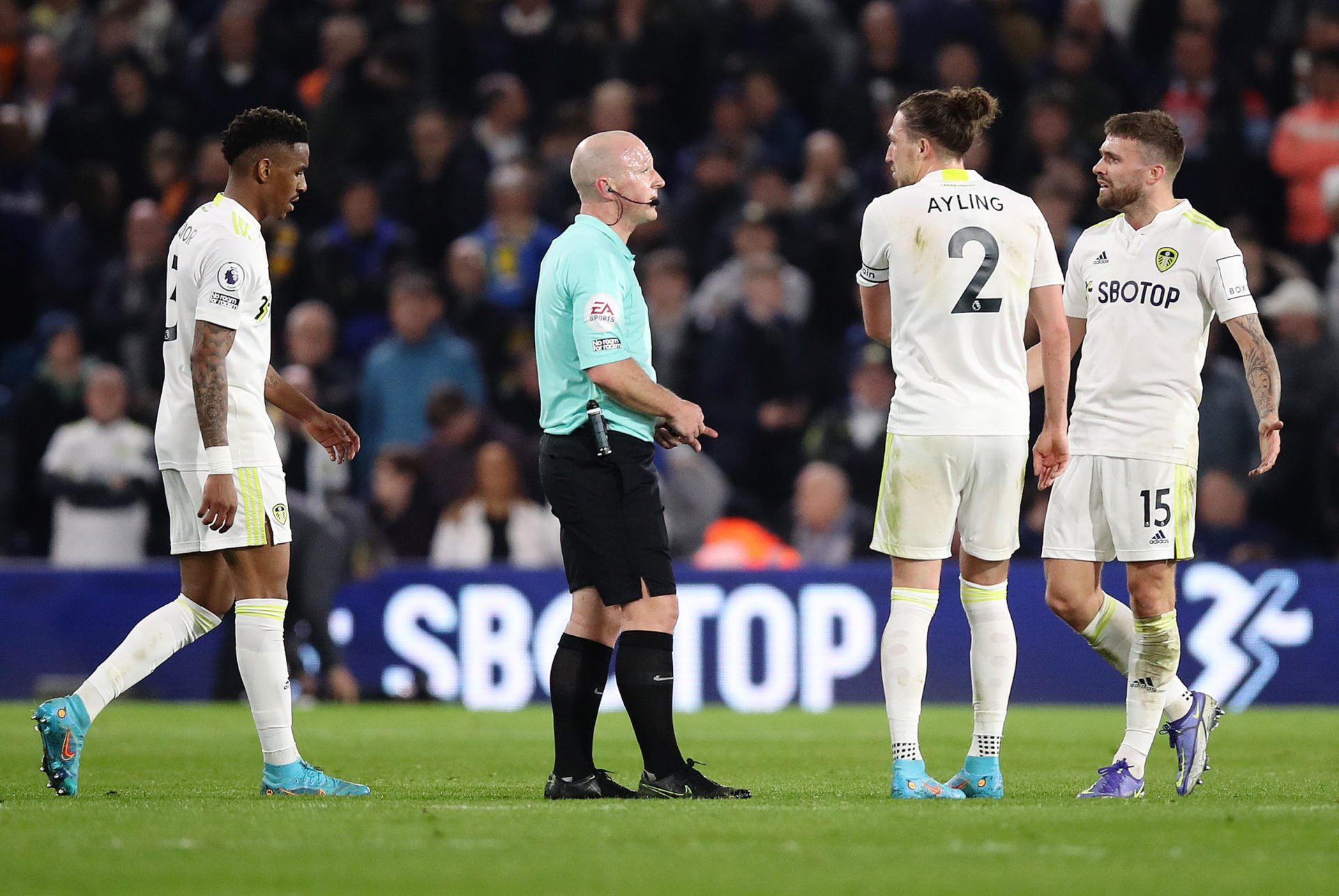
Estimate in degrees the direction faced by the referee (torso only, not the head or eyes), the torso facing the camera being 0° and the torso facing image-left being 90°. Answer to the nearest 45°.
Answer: approximately 270°

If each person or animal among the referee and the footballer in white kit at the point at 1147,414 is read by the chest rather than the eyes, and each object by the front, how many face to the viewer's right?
1

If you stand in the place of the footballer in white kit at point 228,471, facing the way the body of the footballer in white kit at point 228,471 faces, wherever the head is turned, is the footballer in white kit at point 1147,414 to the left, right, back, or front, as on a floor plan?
front

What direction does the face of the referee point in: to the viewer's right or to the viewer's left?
to the viewer's right

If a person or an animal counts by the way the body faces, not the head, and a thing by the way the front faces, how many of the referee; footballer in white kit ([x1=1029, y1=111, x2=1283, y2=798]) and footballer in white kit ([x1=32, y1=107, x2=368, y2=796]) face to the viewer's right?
2

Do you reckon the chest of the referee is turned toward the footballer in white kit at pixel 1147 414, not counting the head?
yes

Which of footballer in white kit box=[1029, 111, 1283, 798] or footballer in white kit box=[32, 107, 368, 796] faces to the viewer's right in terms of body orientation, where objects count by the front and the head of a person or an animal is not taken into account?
footballer in white kit box=[32, 107, 368, 796]

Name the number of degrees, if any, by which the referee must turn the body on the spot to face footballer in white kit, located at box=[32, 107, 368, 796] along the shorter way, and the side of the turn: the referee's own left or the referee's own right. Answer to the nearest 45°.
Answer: approximately 180°

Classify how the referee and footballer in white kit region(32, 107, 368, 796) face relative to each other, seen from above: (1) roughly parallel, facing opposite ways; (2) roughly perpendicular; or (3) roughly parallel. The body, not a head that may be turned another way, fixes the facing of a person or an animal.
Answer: roughly parallel

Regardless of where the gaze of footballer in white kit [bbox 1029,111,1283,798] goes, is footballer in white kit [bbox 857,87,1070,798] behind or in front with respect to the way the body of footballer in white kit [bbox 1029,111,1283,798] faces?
in front

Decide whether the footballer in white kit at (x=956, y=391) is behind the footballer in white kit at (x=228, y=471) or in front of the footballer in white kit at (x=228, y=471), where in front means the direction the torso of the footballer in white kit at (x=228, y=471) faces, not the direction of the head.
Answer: in front

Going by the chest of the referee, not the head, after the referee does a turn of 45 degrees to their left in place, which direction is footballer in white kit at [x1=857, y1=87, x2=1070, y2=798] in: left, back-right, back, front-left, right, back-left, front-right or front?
front-right

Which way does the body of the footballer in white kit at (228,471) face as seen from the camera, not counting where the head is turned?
to the viewer's right

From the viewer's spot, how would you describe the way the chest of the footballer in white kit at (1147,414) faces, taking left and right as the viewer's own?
facing the viewer and to the left of the viewer
